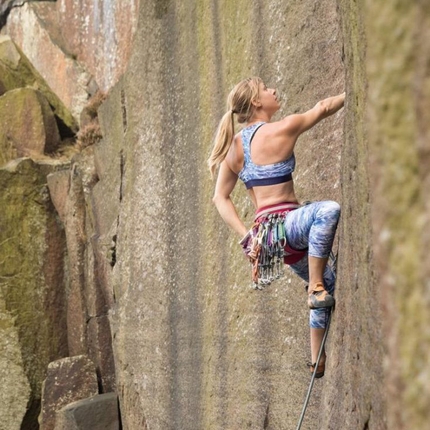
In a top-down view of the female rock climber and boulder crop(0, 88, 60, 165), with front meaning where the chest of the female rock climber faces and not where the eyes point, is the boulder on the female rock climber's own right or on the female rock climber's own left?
on the female rock climber's own left

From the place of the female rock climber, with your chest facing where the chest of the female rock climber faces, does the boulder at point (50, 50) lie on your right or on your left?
on your left

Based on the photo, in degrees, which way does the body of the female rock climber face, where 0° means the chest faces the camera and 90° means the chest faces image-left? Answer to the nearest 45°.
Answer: approximately 225°

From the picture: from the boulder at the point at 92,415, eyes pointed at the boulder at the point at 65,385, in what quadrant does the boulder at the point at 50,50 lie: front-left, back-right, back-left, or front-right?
front-right
